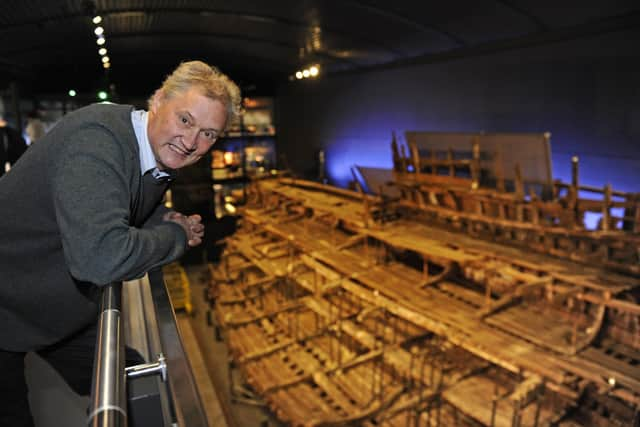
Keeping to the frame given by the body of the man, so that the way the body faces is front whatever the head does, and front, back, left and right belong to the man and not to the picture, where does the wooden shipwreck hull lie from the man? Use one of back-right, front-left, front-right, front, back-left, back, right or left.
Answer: front-left

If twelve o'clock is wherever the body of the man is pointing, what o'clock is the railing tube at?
The railing tube is roughly at 3 o'clock from the man.

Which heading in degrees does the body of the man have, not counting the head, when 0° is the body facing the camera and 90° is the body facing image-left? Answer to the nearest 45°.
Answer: approximately 270°

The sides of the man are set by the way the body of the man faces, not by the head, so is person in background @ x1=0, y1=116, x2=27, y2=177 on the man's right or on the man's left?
on the man's left

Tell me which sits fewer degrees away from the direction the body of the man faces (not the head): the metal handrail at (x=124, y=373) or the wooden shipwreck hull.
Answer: the wooden shipwreck hull

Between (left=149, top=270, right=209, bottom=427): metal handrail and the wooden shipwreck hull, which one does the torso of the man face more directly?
the wooden shipwreck hull

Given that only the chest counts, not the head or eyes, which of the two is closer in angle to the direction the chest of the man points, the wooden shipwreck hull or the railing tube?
the wooden shipwreck hull
